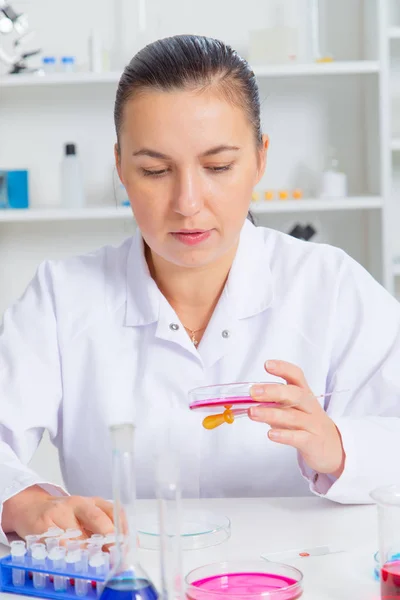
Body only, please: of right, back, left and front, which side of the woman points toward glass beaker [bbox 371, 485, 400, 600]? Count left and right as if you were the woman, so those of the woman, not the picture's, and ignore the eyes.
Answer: front

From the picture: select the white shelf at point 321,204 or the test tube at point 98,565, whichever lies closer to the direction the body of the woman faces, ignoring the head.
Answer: the test tube

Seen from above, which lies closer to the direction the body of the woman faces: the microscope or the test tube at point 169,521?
the test tube

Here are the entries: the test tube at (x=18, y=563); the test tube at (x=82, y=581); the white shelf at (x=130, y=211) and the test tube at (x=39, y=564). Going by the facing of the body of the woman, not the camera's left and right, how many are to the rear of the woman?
1

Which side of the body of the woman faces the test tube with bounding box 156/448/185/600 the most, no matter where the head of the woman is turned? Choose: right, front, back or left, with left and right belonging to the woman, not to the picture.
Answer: front

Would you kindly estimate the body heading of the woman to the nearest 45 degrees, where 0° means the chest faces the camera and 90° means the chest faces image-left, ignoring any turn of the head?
approximately 0°

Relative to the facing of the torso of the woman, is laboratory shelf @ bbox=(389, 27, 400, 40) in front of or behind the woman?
behind

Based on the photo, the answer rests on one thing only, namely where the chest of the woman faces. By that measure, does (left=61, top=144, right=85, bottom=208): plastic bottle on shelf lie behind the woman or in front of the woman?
behind

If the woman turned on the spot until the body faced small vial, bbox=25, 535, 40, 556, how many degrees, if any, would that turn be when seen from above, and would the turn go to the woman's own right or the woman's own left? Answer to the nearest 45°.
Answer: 0° — they already face it

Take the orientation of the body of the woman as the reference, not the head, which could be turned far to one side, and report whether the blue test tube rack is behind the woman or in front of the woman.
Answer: in front

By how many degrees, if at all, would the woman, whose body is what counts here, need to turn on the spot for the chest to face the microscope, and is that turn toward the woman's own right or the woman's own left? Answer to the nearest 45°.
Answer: approximately 180°

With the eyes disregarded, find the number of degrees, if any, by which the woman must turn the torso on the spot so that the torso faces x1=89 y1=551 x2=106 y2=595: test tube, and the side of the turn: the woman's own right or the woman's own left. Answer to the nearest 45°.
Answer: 0° — they already face it
